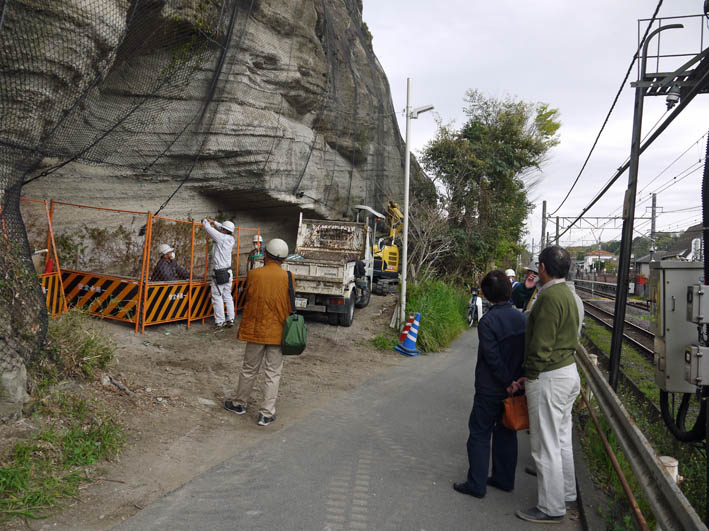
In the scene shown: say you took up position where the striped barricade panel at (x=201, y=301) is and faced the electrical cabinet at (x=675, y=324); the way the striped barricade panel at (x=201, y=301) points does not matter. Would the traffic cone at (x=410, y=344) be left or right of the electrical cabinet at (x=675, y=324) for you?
left

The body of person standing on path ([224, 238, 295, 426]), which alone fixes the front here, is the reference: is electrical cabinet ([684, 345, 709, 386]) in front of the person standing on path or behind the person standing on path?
behind

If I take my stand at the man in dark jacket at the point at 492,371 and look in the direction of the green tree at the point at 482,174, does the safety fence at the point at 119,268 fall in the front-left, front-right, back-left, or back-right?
front-left

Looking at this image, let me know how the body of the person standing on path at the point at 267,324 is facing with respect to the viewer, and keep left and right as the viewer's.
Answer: facing away from the viewer and to the left of the viewer

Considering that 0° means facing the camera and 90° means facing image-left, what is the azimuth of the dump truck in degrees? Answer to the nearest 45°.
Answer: approximately 180°

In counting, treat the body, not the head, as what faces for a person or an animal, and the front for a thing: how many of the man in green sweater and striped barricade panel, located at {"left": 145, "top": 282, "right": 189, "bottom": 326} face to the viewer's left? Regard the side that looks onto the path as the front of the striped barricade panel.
1

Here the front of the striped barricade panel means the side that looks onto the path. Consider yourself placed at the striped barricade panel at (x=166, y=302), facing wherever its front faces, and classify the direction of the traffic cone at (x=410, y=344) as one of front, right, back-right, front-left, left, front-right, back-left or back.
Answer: front-left

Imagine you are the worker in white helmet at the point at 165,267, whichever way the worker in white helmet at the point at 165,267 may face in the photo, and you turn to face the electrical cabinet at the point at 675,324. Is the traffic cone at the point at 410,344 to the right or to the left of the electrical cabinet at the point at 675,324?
left

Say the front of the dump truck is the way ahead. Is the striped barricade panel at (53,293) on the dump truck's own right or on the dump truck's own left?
on the dump truck's own left

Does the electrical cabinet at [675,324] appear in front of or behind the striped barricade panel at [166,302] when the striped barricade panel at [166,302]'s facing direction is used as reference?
in front

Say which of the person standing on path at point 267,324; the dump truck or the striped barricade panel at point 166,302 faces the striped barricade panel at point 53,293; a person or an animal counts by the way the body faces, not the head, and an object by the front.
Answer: the person standing on path

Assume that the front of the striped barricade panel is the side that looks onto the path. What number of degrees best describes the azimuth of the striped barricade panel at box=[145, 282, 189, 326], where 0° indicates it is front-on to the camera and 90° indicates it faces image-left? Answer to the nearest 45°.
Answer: approximately 315°
